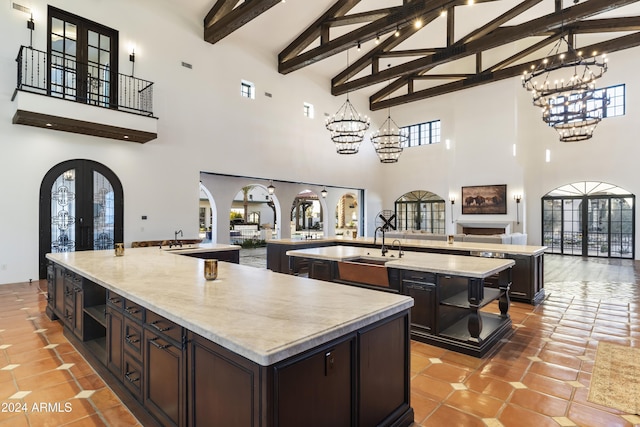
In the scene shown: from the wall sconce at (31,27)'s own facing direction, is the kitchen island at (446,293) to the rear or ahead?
ahead

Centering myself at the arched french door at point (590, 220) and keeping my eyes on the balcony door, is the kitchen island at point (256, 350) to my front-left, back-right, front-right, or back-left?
front-left

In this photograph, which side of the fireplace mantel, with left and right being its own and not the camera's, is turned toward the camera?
front

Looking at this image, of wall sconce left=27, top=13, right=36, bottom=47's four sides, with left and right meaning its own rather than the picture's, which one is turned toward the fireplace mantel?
left

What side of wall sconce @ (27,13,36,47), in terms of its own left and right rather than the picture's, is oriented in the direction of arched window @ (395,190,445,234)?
left

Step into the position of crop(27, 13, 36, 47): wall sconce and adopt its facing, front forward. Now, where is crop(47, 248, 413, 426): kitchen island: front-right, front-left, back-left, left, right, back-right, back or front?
front

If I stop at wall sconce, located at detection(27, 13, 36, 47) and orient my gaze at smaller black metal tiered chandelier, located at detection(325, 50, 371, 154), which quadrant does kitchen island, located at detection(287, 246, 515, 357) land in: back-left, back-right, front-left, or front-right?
front-right

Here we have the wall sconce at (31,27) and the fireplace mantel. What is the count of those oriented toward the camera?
2

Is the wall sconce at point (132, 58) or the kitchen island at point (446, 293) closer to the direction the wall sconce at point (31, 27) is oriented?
the kitchen island

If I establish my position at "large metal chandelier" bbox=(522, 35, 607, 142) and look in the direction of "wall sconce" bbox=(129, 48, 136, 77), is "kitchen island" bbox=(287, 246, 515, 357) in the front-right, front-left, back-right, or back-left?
front-left

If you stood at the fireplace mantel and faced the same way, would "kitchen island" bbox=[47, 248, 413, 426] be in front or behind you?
in front
